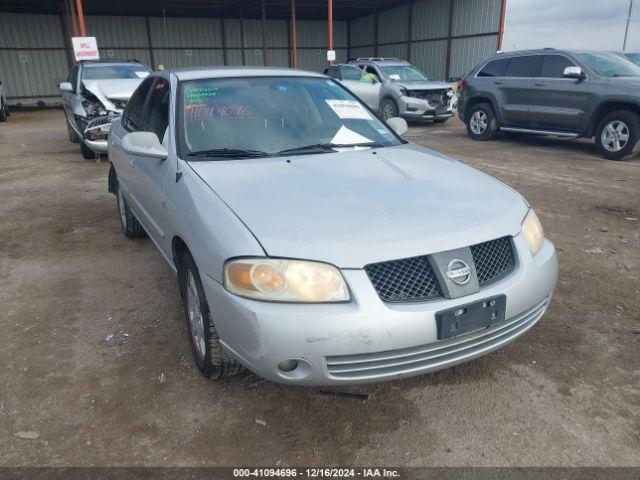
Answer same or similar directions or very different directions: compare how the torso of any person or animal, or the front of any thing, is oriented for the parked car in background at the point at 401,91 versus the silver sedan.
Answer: same or similar directions

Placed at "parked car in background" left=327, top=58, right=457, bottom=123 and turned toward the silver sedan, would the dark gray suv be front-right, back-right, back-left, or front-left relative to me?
front-left

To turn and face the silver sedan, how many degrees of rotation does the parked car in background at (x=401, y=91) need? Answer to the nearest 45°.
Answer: approximately 45° to its right

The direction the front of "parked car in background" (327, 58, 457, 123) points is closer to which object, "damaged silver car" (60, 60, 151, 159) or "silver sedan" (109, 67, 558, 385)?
the silver sedan

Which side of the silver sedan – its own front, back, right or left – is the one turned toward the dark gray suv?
left

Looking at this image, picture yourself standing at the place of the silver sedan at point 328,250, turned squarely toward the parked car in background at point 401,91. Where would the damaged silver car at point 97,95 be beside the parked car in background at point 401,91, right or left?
left

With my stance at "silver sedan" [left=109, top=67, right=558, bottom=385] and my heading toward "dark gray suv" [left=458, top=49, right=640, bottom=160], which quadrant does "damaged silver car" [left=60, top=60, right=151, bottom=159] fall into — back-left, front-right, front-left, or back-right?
front-left

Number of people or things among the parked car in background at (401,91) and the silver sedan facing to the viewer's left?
0

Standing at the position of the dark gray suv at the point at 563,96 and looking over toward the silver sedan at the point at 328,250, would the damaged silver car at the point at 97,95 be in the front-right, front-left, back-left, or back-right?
front-right

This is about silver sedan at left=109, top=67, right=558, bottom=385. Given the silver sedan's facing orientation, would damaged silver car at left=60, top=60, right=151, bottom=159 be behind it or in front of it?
behind

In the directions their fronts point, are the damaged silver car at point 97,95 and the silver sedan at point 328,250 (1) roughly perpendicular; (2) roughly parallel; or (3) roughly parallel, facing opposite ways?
roughly parallel

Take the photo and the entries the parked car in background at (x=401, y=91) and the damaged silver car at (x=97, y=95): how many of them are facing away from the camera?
0

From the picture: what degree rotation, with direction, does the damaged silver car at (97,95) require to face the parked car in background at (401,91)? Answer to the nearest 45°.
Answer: approximately 45° to its left

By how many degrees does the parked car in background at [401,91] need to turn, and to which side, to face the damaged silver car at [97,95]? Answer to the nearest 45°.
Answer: approximately 90° to its right

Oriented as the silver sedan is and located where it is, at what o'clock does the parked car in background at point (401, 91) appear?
The parked car in background is roughly at 8 o'clock from the silver sedan.

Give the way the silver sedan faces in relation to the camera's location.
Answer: facing the viewer and to the right of the viewer

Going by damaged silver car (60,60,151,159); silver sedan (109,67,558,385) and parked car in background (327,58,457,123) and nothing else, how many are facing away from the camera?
0
